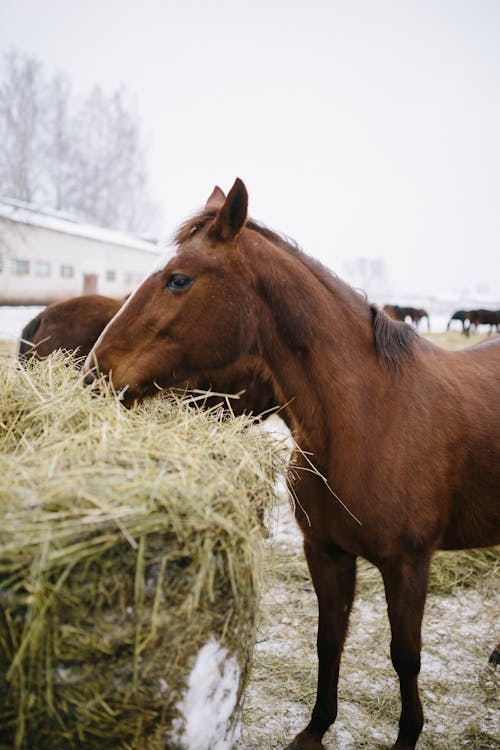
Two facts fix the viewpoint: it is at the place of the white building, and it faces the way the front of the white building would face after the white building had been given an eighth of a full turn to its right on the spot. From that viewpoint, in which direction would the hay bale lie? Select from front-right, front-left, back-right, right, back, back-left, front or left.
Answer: front

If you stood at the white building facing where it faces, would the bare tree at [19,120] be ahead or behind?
behind

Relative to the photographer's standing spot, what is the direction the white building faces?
facing the viewer and to the right of the viewer

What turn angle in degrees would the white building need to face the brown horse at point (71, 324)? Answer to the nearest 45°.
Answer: approximately 45° to its right

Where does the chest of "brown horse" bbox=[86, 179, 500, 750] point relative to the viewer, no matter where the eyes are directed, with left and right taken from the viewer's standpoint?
facing the viewer and to the left of the viewer
